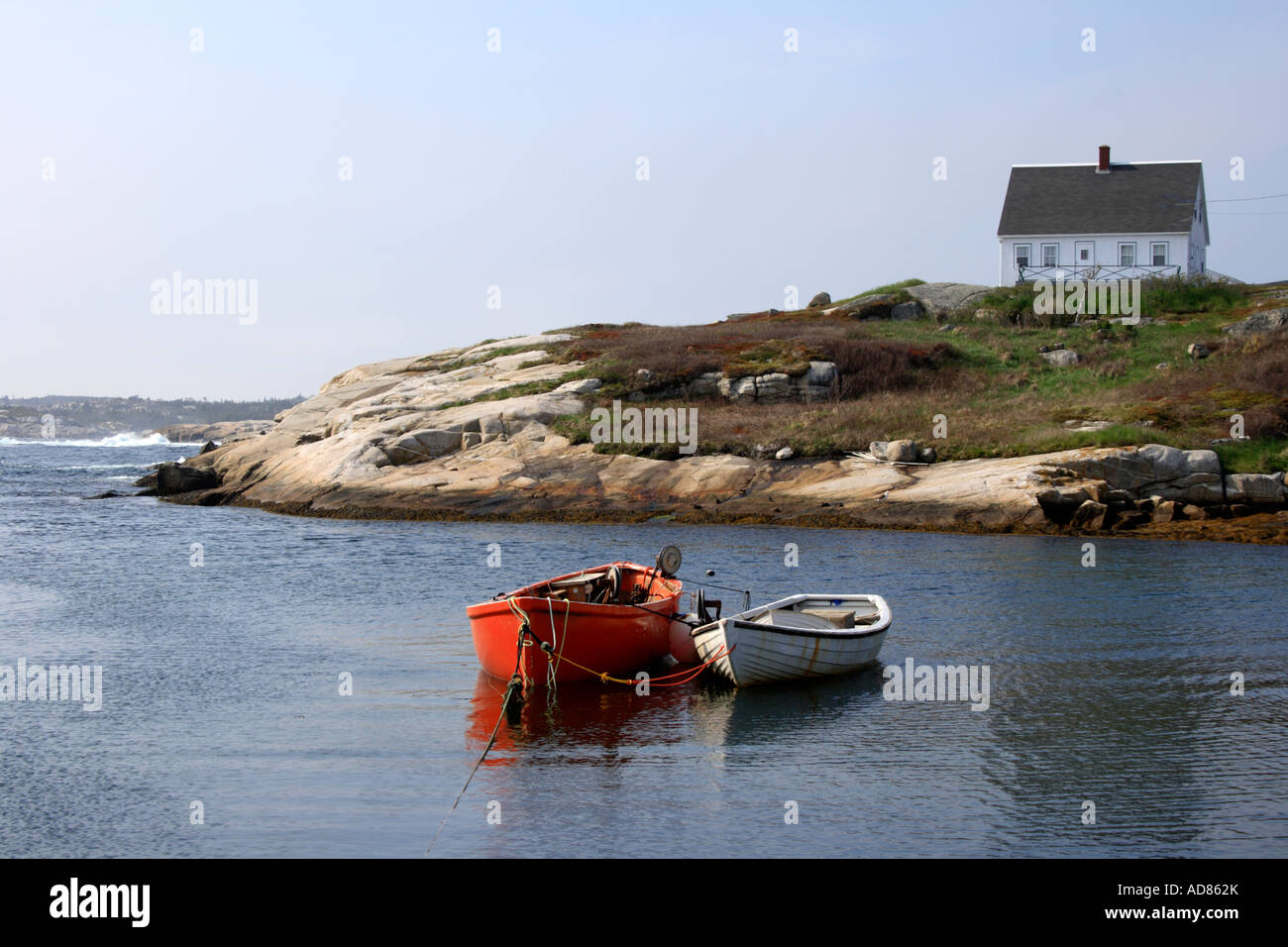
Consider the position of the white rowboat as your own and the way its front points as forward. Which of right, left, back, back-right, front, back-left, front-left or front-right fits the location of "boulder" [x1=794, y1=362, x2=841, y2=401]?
back-right

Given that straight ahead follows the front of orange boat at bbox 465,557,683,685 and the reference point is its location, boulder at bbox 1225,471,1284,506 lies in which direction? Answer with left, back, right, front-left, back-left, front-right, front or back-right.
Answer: back

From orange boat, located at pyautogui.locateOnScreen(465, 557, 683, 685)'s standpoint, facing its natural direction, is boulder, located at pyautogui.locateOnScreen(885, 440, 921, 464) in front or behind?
behind

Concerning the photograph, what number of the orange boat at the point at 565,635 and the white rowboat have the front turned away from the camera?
0

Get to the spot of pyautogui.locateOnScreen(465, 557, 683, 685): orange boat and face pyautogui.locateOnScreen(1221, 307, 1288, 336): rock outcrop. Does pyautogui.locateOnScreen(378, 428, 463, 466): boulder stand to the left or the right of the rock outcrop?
left

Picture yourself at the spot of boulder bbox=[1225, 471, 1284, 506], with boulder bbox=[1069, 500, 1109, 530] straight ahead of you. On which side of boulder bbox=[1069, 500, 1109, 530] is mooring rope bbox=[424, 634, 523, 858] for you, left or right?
left

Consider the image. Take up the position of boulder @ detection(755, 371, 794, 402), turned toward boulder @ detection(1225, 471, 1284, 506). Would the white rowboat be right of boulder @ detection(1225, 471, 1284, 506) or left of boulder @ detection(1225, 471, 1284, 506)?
right

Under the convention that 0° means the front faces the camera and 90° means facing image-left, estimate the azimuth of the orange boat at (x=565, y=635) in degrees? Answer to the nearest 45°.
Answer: approximately 45°

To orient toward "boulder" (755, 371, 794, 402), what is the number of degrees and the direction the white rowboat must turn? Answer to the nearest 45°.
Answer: approximately 135° to its right

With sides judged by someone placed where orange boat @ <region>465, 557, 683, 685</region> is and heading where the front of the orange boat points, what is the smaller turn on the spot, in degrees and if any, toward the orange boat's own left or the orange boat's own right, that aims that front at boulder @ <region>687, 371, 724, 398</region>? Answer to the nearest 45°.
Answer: approximately 135° to the orange boat's own right

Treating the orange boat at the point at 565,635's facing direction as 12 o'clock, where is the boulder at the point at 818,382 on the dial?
The boulder is roughly at 5 o'clock from the orange boat.
